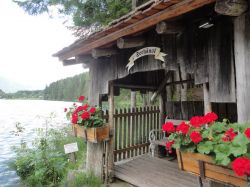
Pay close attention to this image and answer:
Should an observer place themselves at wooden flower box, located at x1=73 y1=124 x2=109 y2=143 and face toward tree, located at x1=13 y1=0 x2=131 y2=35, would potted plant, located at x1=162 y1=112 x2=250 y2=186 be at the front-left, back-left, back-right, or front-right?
back-right

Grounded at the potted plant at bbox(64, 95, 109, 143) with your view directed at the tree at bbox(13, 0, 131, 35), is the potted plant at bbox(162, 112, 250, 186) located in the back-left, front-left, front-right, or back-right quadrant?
back-right

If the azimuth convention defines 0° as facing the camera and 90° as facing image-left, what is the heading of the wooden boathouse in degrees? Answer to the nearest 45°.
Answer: approximately 45°

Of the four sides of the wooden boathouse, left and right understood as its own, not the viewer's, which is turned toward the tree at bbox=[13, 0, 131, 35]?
right
